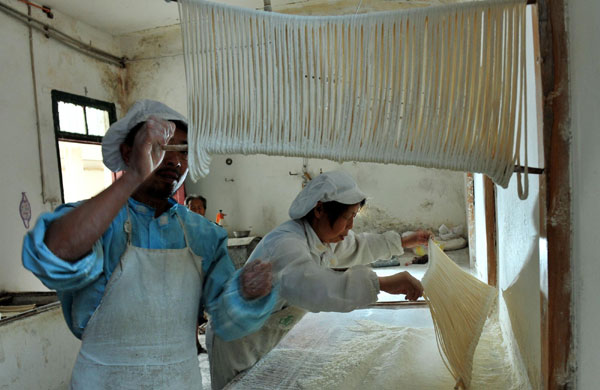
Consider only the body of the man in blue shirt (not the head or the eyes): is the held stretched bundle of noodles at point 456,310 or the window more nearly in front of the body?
the held stretched bundle of noodles

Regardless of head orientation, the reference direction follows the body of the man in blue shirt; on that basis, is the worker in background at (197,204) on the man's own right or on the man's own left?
on the man's own left

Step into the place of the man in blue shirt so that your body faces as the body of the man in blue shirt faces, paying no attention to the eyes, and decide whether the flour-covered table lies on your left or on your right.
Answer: on your left

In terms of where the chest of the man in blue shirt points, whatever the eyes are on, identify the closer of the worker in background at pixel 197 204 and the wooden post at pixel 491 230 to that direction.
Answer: the wooden post

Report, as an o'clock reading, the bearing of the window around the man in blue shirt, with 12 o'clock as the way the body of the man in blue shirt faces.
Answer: The window is roughly at 7 o'clock from the man in blue shirt.

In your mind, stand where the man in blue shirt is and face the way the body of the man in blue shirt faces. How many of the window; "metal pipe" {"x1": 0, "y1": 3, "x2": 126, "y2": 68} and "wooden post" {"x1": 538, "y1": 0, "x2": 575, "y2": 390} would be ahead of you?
1

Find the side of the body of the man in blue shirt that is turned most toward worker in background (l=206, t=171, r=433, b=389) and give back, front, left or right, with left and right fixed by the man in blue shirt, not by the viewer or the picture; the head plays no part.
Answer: left

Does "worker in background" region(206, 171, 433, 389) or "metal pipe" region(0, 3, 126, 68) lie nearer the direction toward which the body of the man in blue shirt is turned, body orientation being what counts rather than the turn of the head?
the worker in background

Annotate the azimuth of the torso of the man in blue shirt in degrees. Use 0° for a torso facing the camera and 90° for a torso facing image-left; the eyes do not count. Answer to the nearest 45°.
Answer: approximately 315°

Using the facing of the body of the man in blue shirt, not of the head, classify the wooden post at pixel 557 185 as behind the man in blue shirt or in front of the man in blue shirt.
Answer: in front

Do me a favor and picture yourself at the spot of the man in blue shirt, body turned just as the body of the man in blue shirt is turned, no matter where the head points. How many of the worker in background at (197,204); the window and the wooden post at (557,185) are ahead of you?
1

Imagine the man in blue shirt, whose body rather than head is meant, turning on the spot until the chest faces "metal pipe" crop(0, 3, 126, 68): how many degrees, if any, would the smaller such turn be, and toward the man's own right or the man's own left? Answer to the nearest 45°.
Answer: approximately 135° to the man's own left
